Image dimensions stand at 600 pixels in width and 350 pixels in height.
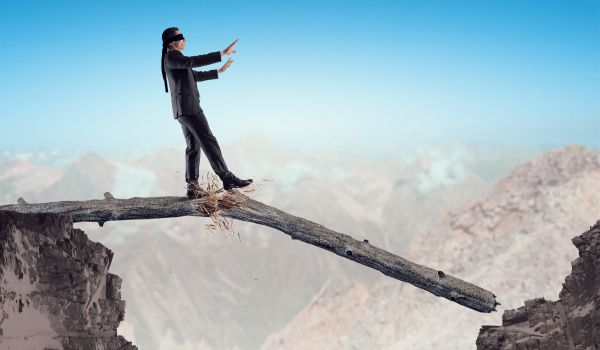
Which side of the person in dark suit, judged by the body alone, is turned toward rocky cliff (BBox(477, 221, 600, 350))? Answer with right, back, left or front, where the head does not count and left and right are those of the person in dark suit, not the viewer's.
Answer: front

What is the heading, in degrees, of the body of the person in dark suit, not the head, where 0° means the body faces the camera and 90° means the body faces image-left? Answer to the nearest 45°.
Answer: approximately 270°
